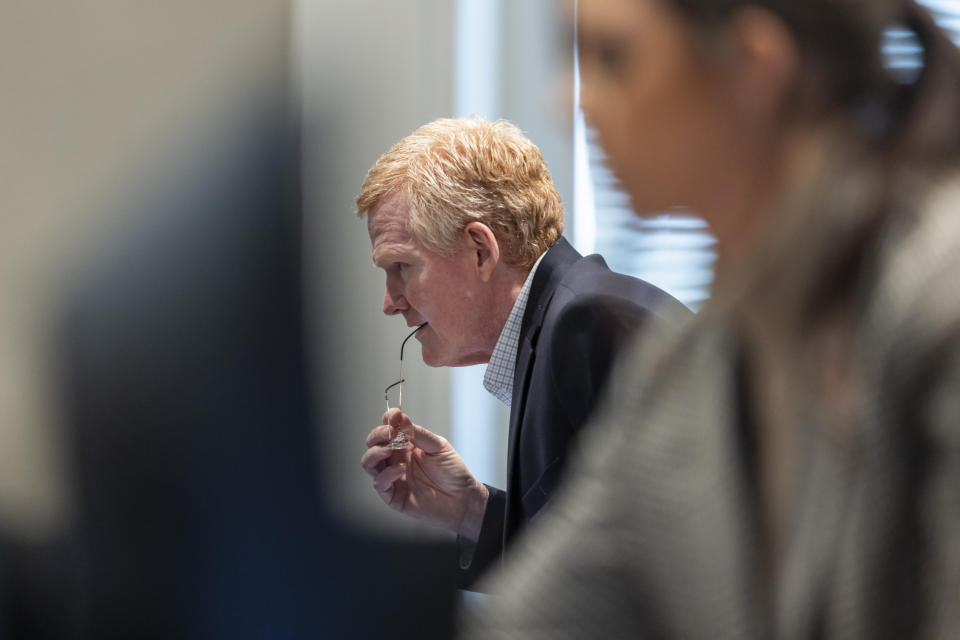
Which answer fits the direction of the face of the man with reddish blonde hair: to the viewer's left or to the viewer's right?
to the viewer's left

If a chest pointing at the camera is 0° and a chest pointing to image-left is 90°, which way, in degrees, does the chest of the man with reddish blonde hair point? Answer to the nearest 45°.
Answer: approximately 90°

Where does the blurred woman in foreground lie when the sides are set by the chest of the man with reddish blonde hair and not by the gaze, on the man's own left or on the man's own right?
on the man's own left
